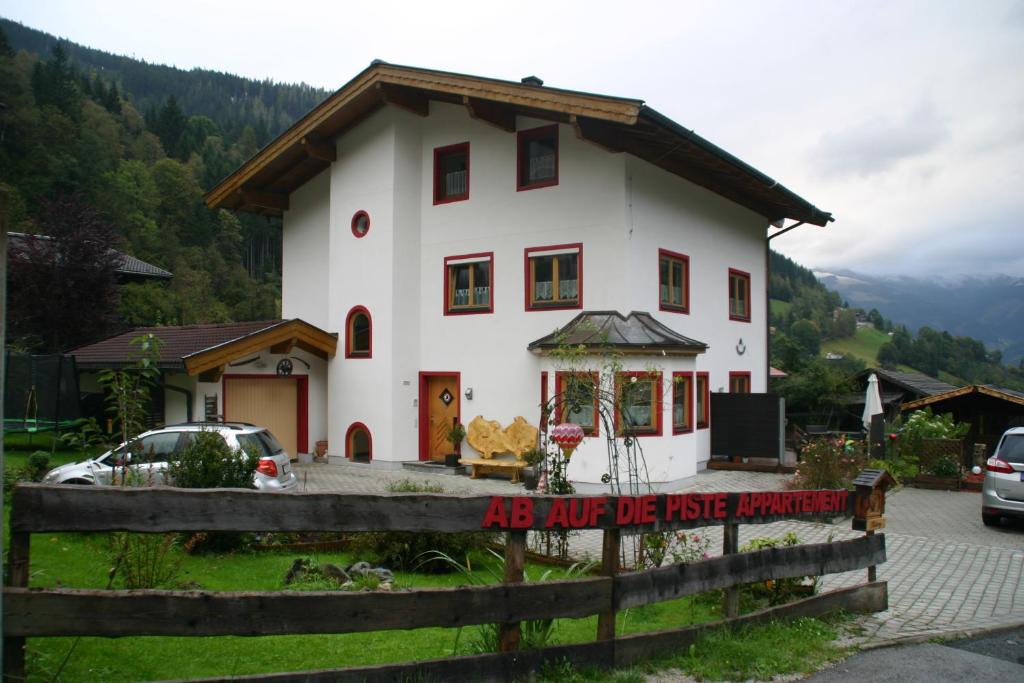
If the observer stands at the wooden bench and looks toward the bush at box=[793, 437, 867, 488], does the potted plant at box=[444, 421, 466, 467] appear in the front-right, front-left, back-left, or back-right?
back-left

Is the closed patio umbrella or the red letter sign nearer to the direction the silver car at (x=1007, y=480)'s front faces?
the closed patio umbrella

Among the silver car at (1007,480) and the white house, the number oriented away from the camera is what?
1

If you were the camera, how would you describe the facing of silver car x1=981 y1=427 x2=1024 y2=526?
facing away from the viewer

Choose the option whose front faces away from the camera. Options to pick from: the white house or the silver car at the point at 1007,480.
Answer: the silver car

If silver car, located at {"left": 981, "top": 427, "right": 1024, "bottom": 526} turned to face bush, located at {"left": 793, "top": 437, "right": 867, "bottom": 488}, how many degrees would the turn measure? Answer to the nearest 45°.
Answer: approximately 45° to its left

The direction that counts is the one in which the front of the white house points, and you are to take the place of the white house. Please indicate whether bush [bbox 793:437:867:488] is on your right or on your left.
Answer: on your left

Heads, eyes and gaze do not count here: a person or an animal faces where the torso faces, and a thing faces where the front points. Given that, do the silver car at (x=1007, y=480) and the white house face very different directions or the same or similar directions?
very different directions

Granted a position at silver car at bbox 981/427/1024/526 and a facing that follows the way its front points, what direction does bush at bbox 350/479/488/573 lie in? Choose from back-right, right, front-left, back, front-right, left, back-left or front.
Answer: back-left

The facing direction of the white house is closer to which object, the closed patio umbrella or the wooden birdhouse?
the wooden birdhouse

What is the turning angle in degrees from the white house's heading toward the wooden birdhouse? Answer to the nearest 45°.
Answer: approximately 45° to its left

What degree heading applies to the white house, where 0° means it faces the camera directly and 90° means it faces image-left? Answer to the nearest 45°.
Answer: approximately 45°

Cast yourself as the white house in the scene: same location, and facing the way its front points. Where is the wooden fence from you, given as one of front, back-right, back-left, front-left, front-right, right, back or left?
front-left
